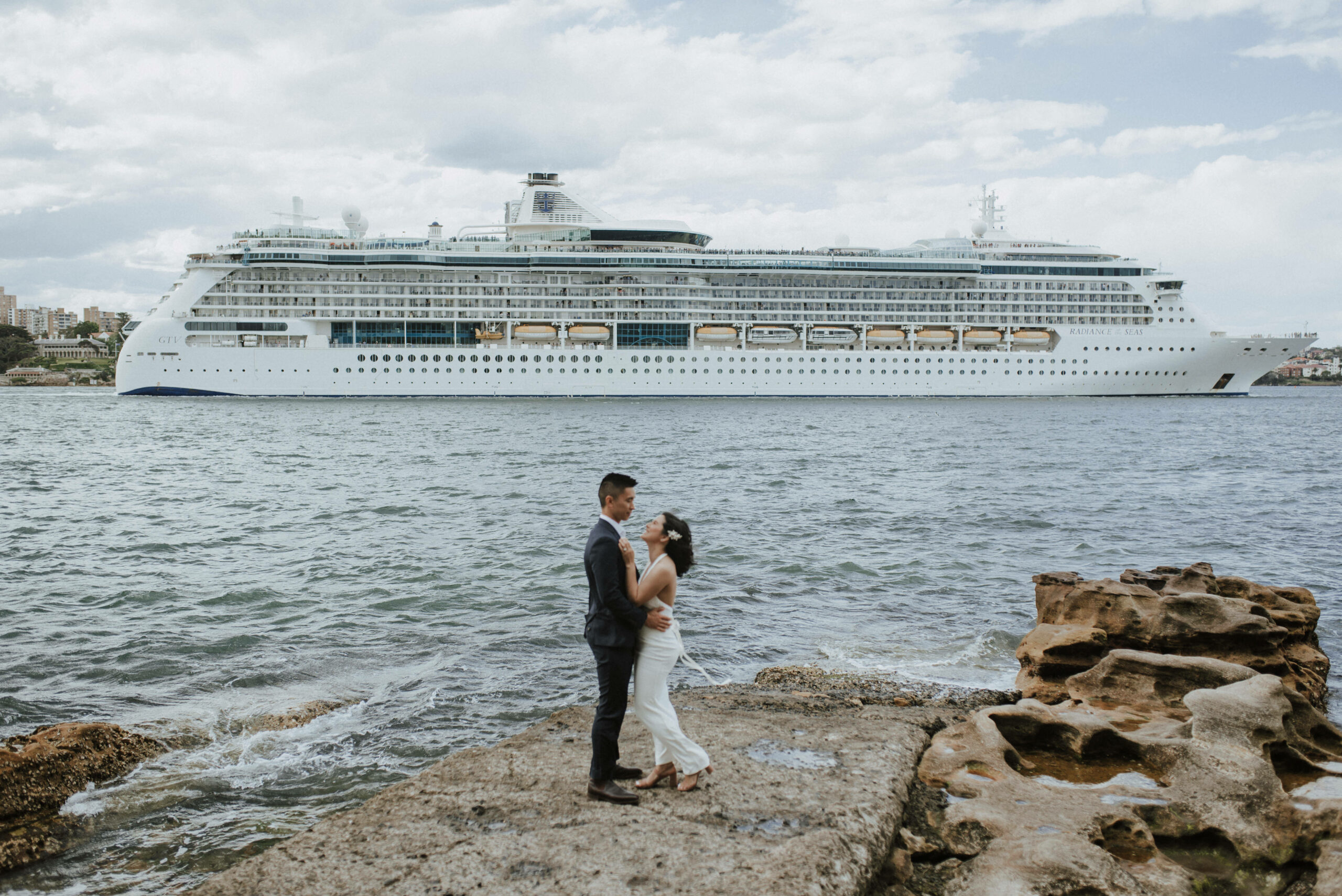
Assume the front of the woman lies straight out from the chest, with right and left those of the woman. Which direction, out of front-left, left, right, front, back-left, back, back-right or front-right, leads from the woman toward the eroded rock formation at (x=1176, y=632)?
back-right

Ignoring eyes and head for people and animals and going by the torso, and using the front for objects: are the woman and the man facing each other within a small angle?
yes

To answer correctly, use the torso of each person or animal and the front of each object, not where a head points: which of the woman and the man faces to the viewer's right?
the man

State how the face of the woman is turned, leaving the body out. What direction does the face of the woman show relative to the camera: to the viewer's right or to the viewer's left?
to the viewer's left

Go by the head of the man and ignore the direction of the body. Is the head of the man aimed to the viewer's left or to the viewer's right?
to the viewer's right

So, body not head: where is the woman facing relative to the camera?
to the viewer's left

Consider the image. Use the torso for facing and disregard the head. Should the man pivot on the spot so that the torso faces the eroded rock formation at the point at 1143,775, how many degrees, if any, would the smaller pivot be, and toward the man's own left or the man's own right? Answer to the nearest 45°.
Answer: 0° — they already face it

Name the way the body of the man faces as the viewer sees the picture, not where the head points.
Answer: to the viewer's right

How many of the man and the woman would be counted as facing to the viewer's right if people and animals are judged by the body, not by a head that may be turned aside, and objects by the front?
1

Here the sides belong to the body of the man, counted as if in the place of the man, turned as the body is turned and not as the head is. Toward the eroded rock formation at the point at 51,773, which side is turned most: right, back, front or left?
back

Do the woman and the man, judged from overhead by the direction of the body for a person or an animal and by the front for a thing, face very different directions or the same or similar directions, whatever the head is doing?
very different directions
